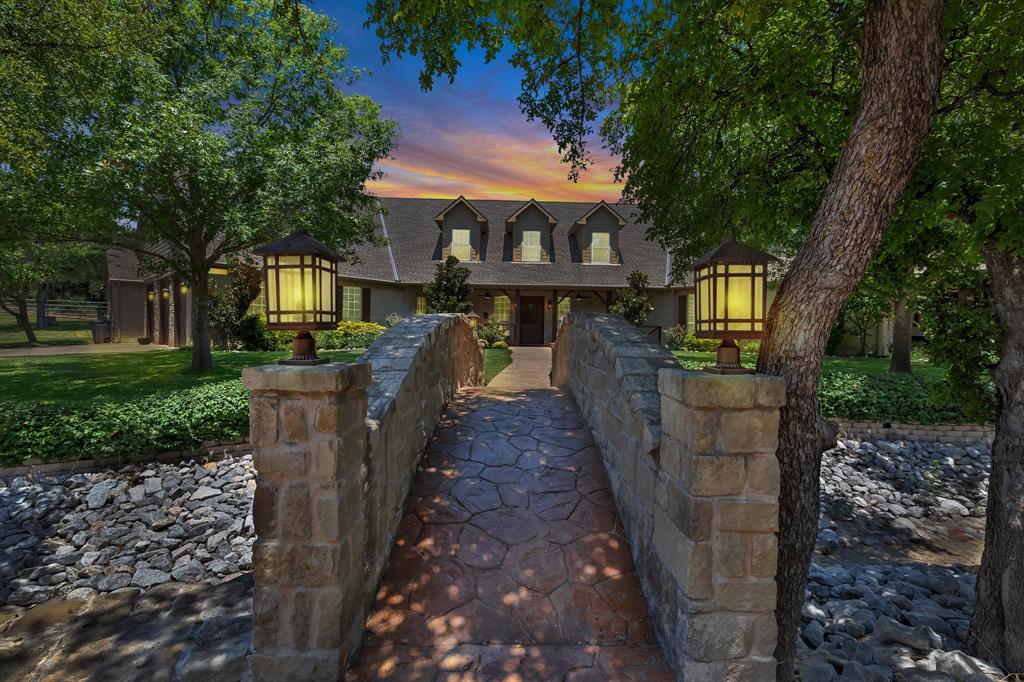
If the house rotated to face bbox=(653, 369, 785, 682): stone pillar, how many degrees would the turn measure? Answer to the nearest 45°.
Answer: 0° — it already faces it

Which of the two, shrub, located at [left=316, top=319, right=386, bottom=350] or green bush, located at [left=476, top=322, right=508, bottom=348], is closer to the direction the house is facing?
the green bush

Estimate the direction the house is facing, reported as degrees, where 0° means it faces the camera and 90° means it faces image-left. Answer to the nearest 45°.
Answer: approximately 0°

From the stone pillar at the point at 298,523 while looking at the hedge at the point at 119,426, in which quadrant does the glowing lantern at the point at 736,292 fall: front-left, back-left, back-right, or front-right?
back-right

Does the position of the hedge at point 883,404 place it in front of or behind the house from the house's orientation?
in front

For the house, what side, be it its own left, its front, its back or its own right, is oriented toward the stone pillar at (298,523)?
front

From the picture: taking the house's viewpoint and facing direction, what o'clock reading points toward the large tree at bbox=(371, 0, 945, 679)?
The large tree is roughly at 12 o'clock from the house.

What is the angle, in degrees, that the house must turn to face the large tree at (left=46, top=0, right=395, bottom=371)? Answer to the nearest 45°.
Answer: approximately 45° to its right

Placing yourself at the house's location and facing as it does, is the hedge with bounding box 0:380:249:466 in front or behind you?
in front

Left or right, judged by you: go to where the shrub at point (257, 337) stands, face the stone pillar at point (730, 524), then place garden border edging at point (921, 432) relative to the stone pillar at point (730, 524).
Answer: left
